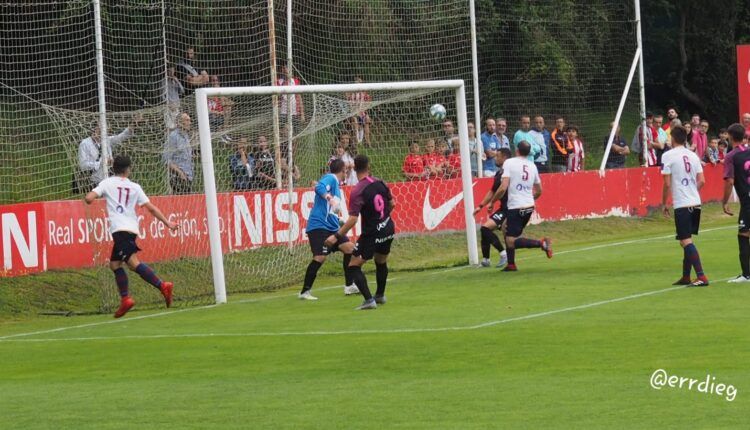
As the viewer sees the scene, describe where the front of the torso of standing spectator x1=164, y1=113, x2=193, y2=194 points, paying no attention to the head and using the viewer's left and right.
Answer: facing the viewer and to the right of the viewer

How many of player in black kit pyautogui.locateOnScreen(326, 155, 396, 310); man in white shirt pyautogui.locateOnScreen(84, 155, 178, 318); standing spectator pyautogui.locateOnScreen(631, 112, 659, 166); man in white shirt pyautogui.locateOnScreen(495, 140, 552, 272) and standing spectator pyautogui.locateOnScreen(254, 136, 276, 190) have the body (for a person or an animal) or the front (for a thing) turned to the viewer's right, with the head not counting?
0

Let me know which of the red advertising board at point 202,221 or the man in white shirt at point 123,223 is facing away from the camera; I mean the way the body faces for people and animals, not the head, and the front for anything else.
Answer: the man in white shirt

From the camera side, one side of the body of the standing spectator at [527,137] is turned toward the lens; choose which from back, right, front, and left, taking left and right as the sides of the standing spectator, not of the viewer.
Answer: front

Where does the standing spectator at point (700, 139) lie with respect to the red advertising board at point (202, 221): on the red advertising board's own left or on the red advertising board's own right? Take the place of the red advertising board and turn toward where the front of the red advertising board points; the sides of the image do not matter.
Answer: on the red advertising board's own left

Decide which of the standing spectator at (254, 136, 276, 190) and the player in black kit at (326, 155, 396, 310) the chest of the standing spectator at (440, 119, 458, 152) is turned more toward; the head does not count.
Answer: the player in black kit

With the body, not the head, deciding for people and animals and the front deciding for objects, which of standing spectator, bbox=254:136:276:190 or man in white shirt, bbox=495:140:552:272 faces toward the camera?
the standing spectator

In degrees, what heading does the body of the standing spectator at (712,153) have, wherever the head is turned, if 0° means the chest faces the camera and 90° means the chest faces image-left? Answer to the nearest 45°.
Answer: approximately 45°

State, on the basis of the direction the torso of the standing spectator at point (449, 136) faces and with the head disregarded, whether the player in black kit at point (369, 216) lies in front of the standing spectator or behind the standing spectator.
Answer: in front

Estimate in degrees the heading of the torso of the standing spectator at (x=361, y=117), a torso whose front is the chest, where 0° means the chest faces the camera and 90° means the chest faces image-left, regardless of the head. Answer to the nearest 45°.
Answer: approximately 0°

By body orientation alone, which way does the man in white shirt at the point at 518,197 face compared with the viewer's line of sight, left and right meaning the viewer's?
facing away from the viewer and to the left of the viewer

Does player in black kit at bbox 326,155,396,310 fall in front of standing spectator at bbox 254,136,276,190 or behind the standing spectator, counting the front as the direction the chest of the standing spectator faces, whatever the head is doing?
in front

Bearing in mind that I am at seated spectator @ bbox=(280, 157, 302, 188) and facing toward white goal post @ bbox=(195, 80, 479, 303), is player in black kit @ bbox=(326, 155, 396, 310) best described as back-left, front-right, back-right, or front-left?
front-left
